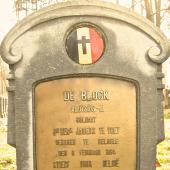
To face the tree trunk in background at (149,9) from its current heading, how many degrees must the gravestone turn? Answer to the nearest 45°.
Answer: approximately 180°

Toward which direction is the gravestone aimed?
toward the camera
